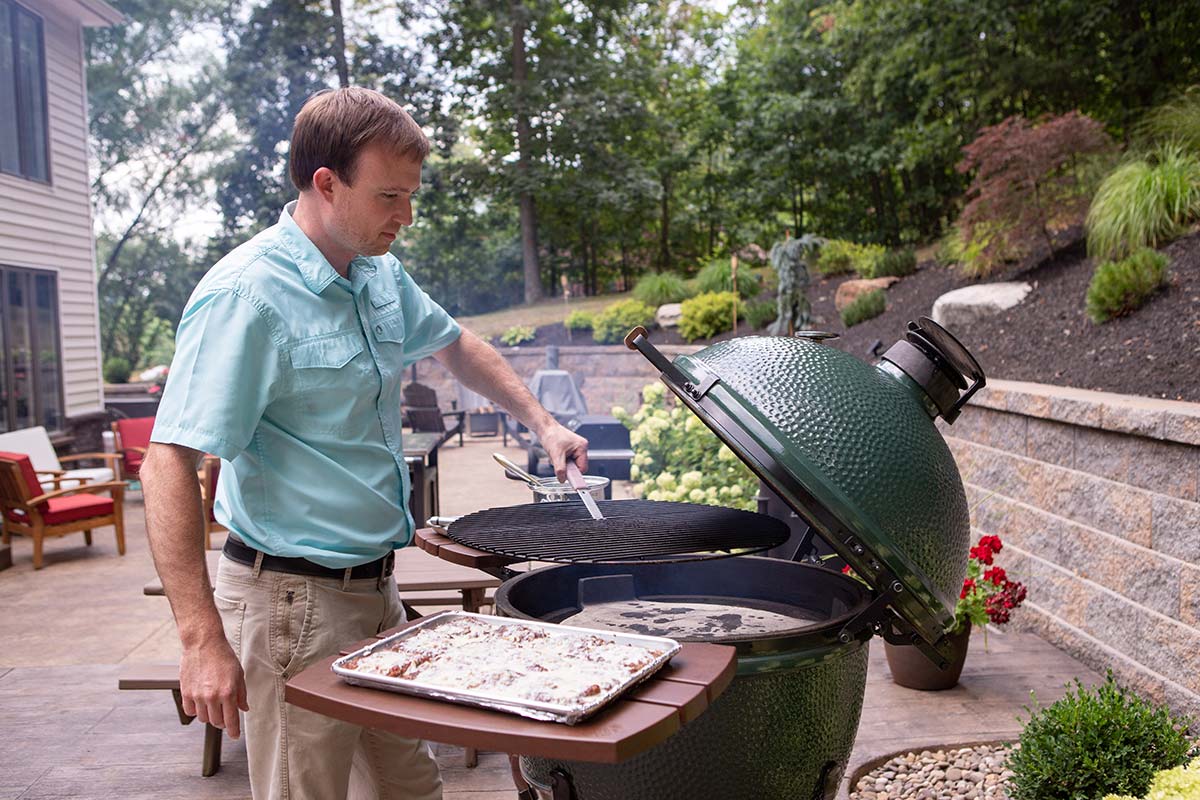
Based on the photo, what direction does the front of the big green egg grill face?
to the viewer's left

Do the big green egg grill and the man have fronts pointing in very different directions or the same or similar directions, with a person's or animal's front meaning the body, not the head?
very different directions

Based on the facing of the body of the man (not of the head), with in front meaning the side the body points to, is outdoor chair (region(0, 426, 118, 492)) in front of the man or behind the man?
behind

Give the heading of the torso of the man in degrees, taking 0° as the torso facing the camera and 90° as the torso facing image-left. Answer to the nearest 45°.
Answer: approximately 315°

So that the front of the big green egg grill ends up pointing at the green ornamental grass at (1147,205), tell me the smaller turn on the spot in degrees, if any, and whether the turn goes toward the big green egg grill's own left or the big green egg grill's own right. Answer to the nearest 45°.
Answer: approximately 135° to the big green egg grill's own right

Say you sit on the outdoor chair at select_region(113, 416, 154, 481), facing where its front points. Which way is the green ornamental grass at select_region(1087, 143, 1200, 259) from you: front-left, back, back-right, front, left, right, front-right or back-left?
left

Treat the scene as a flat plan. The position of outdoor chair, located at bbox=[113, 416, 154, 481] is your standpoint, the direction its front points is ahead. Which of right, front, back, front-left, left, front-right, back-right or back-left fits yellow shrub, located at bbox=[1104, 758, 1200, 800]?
front-left

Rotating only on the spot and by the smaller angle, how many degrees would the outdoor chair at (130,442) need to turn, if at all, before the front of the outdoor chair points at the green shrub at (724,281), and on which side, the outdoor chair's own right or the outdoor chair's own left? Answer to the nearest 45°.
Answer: approximately 135° to the outdoor chair's own left

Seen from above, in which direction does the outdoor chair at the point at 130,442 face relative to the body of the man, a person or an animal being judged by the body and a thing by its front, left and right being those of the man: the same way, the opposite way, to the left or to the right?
to the right

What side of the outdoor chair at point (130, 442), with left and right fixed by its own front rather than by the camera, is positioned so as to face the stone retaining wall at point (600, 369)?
left

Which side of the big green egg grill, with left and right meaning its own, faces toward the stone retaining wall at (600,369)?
right

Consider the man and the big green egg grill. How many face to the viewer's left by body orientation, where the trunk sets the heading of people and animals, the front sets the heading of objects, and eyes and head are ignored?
1

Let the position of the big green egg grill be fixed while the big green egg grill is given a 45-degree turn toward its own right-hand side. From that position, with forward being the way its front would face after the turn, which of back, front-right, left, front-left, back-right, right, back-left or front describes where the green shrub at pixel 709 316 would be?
front-right
